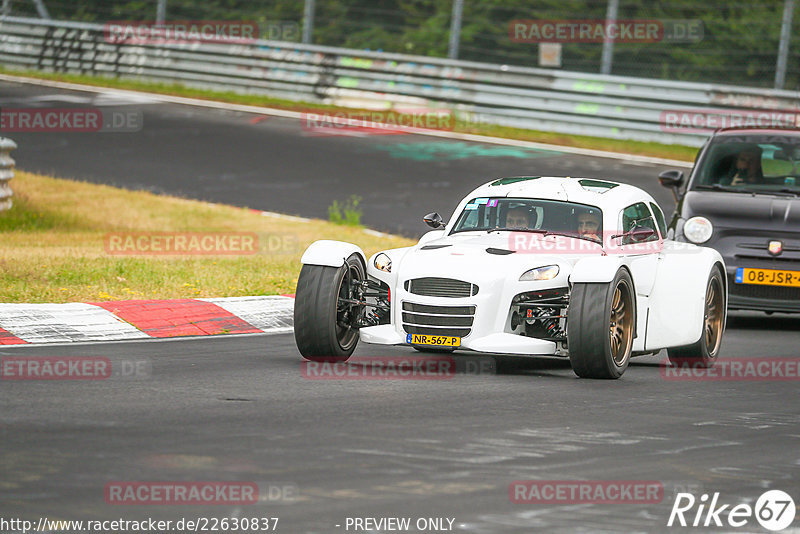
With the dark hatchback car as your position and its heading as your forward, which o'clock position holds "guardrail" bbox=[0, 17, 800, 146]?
The guardrail is roughly at 5 o'clock from the dark hatchback car.

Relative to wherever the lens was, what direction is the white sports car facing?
facing the viewer and to the left of the viewer

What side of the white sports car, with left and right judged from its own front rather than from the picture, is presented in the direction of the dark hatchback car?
back

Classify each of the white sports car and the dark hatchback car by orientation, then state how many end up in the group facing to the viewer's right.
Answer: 0

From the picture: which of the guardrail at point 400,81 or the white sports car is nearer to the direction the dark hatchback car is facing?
the white sports car

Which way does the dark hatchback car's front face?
toward the camera

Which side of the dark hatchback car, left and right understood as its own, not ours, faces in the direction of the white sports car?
front

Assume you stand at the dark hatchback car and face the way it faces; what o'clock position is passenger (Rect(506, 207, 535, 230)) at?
The passenger is roughly at 1 o'clock from the dark hatchback car.
